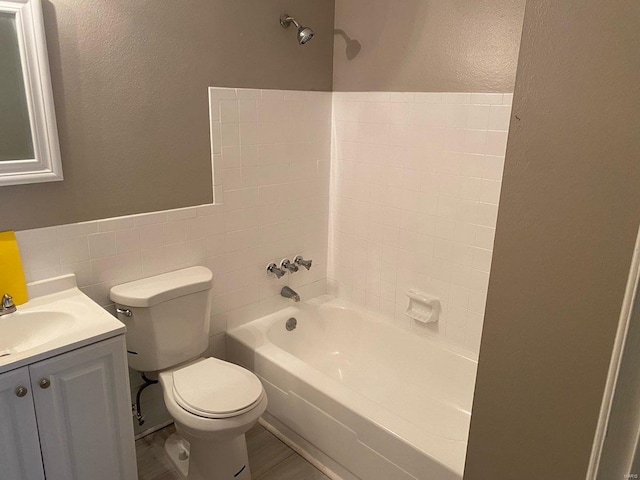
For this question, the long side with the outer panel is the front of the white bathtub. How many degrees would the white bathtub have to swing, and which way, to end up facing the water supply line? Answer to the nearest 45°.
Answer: approximately 45° to its right

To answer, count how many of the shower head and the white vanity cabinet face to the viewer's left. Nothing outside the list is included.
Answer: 0

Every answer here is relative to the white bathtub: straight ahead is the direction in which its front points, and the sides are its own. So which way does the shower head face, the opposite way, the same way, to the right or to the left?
to the left

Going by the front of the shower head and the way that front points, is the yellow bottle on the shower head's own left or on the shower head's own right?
on the shower head's own right

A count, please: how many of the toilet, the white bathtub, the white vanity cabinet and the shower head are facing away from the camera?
0

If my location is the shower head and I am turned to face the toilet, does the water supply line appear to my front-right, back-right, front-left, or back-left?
front-right

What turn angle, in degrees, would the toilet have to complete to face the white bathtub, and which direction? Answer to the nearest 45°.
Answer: approximately 45° to its left

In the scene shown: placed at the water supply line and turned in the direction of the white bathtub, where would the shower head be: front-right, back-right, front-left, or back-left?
front-left

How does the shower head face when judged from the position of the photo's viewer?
facing the viewer and to the right of the viewer

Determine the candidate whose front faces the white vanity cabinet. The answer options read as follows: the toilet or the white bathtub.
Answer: the white bathtub

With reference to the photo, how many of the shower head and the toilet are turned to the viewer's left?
0
